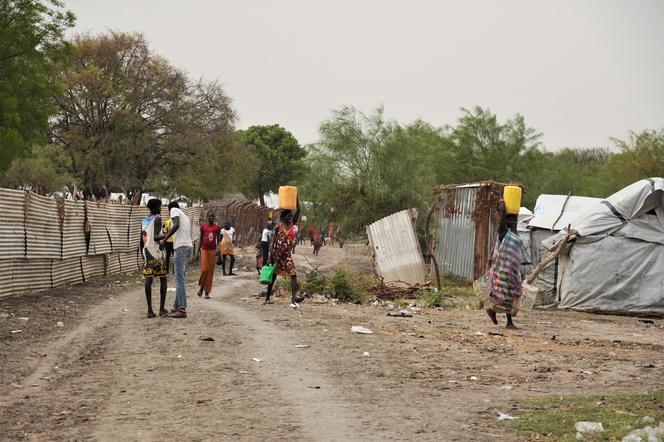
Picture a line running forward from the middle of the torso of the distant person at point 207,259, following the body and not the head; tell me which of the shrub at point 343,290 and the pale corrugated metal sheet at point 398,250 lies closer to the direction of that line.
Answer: the shrub

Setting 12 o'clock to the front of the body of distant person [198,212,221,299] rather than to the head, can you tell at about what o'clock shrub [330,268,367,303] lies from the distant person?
The shrub is roughly at 9 o'clock from the distant person.

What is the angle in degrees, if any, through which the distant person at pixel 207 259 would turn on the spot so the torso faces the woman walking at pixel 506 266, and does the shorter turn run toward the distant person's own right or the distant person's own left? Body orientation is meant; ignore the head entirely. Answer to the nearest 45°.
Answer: approximately 45° to the distant person's own left

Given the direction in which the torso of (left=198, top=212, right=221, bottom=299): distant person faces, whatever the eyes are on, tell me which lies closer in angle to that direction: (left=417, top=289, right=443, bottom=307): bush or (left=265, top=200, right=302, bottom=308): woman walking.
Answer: the woman walking

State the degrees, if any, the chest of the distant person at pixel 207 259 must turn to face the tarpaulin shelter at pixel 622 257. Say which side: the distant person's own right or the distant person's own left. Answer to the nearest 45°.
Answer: approximately 90° to the distant person's own left

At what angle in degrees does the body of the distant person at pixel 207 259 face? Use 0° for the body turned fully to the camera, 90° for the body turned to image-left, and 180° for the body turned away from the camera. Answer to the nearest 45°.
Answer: approximately 0°

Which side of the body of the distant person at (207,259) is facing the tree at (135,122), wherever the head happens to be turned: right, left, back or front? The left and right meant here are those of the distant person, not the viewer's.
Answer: back

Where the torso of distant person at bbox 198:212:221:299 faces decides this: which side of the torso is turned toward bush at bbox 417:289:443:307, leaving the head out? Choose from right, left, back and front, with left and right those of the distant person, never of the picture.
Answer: left

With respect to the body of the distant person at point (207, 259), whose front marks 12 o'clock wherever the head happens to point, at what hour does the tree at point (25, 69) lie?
The tree is roughly at 5 o'clock from the distant person.

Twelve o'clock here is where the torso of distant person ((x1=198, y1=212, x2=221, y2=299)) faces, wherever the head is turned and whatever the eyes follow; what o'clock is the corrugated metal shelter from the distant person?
The corrugated metal shelter is roughly at 8 o'clock from the distant person.

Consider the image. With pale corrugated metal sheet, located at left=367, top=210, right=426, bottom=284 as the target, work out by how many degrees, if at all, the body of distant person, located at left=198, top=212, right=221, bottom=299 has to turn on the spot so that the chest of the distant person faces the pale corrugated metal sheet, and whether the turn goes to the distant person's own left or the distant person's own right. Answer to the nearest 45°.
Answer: approximately 135° to the distant person's own left

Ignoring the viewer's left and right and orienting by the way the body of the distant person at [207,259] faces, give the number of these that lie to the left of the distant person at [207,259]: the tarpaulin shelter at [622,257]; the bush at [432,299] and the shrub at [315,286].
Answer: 3
